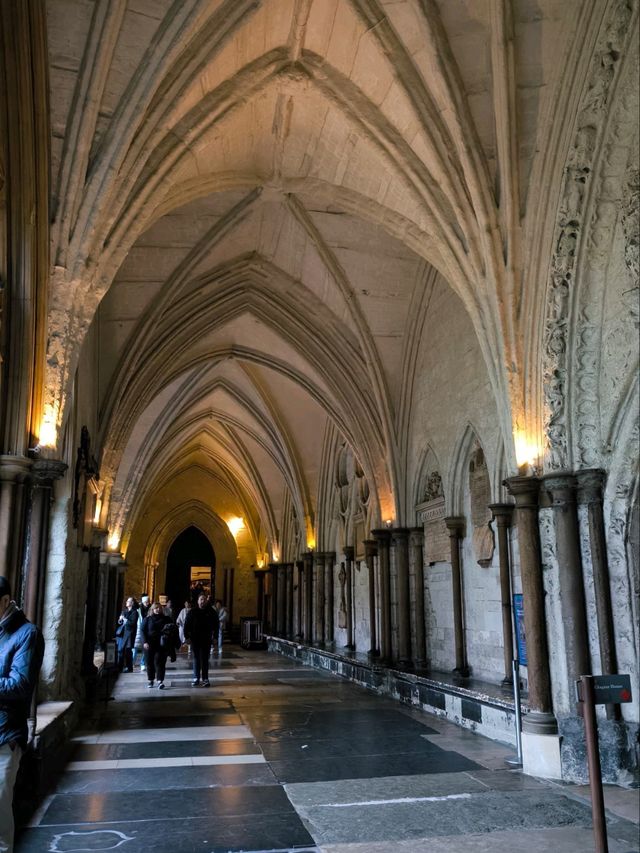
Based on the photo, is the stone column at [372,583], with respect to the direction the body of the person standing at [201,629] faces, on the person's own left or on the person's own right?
on the person's own left

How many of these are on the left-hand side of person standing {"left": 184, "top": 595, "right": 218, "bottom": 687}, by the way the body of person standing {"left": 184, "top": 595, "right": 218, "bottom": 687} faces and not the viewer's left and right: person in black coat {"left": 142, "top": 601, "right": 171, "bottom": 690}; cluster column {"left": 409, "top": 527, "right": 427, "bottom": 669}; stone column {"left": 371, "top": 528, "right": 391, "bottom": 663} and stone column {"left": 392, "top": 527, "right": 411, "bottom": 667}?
3

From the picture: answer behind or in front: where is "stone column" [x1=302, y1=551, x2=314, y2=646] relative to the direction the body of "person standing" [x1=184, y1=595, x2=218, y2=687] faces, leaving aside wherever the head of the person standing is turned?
behind

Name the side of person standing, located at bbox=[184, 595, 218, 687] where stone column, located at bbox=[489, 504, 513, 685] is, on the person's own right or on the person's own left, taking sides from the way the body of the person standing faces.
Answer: on the person's own left

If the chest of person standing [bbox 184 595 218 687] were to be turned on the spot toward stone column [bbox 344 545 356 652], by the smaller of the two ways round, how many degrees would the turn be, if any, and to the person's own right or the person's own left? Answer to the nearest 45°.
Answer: approximately 135° to the person's own left

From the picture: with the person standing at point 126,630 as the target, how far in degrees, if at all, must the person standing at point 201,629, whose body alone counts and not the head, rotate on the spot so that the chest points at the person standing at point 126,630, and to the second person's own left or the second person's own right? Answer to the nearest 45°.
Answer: approximately 135° to the second person's own right

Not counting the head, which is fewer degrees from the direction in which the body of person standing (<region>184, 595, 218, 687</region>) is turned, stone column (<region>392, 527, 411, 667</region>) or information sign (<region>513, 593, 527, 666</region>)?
the information sign

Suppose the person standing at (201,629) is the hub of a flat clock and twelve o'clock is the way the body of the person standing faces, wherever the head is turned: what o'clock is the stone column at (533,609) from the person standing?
The stone column is roughly at 11 o'clock from the person standing.

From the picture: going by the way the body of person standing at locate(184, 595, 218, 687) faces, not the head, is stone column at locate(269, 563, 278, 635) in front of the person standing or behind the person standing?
behind

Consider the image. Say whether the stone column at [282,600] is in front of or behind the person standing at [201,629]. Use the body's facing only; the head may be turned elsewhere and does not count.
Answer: behind

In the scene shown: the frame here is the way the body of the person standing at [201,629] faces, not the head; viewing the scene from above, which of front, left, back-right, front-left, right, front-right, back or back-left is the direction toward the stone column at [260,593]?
back

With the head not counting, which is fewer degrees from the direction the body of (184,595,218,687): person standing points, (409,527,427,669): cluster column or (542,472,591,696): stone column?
the stone column

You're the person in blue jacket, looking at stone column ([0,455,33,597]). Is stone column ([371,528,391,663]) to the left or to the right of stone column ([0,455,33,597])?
right

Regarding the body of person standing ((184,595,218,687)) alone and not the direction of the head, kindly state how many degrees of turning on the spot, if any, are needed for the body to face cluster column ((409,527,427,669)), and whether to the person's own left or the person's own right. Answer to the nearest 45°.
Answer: approximately 90° to the person's own left

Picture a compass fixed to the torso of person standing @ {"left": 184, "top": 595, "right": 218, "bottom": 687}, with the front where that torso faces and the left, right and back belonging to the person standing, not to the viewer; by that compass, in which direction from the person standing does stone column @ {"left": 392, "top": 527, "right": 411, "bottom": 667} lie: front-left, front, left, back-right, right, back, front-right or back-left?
left

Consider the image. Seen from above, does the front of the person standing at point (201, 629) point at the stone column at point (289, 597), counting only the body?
no

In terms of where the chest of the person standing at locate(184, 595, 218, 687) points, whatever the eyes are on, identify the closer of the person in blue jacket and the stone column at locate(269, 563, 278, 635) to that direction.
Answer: the person in blue jacket

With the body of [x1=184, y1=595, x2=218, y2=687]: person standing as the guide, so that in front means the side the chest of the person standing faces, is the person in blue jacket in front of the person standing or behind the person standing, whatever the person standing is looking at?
in front

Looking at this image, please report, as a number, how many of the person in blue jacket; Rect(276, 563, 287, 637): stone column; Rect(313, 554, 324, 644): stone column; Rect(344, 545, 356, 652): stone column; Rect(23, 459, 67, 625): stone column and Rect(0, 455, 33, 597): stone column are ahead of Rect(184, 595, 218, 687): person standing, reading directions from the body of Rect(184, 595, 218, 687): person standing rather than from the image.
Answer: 3

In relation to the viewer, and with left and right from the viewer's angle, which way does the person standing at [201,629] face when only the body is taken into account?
facing the viewer
